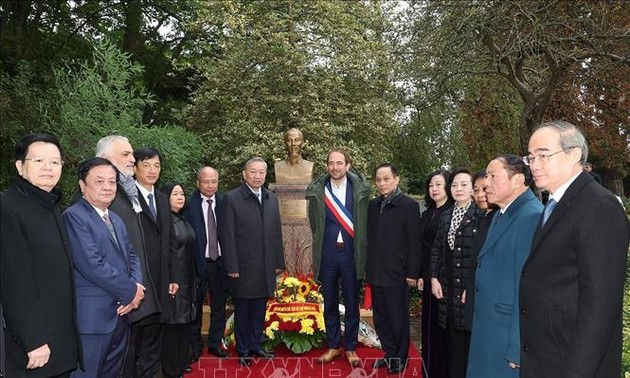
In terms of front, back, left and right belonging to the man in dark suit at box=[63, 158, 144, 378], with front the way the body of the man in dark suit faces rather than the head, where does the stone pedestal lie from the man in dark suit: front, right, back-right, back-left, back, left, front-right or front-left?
left

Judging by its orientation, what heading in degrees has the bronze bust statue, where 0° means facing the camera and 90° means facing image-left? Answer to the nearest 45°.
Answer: approximately 0°

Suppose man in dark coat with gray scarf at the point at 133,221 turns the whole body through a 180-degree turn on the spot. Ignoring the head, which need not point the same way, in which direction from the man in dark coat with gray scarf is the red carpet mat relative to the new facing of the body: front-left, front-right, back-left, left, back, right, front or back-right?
right

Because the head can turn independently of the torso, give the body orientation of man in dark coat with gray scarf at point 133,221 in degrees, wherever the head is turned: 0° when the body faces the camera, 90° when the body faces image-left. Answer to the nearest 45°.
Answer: approximately 315°

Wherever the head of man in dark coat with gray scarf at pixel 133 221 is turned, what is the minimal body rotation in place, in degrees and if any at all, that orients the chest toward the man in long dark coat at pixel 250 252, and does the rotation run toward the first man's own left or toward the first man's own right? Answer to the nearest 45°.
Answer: approximately 90° to the first man's own left

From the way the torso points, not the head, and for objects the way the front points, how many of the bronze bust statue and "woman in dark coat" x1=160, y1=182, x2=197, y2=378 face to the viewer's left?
0

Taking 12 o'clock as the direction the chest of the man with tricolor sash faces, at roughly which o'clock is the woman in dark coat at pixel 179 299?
The woman in dark coat is roughly at 2 o'clock from the man with tricolor sash.

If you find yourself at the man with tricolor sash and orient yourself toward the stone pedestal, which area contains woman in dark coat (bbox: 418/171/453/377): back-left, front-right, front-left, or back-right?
back-right
